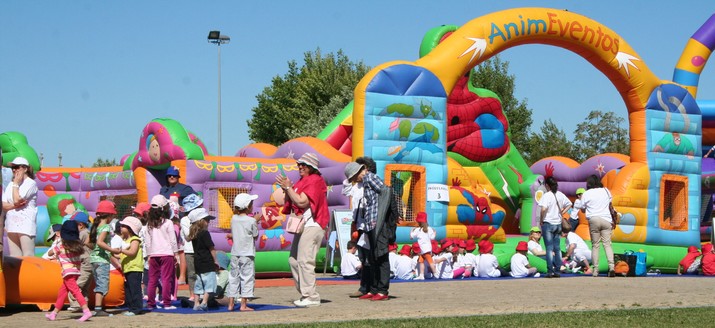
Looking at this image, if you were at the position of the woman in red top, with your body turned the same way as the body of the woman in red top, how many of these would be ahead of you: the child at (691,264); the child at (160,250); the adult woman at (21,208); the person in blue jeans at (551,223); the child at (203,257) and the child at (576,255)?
3

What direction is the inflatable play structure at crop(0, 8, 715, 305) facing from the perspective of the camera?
toward the camera

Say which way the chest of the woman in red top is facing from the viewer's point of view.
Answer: to the viewer's left

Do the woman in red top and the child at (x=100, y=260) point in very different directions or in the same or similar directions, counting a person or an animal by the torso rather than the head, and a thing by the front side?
very different directions

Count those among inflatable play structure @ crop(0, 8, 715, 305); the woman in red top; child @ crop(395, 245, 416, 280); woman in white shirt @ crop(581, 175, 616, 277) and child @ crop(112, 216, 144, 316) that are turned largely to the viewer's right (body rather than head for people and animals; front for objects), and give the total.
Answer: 0

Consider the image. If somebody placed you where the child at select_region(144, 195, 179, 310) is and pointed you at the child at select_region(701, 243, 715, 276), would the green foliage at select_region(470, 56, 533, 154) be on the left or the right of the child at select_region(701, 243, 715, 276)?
left

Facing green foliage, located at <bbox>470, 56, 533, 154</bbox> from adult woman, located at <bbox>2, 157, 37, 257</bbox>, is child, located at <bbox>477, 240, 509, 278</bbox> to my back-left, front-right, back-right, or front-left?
front-right
